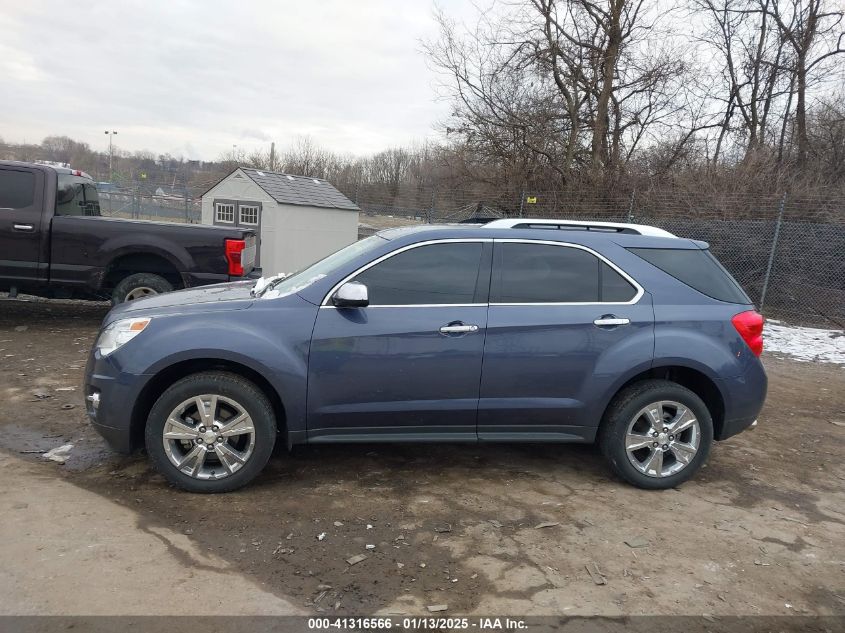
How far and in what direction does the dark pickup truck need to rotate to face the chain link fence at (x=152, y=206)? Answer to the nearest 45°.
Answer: approximately 90° to its right

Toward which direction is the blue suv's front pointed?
to the viewer's left

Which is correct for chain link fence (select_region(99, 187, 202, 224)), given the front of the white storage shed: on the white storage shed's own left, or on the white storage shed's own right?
on the white storage shed's own right

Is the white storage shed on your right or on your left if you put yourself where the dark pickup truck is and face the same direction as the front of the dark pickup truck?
on your right

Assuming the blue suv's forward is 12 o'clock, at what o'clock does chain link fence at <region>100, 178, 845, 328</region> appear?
The chain link fence is roughly at 4 o'clock from the blue suv.

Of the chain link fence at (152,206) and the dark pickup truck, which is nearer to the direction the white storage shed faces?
the dark pickup truck

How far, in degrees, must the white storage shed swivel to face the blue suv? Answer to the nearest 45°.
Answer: approximately 45° to its left

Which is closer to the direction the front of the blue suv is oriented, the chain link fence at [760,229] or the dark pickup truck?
the dark pickup truck

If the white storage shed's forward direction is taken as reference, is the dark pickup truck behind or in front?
in front

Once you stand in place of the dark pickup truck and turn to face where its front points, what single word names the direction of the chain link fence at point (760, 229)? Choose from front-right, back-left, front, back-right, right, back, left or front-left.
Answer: back

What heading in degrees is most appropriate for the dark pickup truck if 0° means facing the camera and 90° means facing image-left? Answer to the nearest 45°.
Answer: approximately 90°

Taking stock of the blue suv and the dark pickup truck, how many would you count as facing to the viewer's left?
2
